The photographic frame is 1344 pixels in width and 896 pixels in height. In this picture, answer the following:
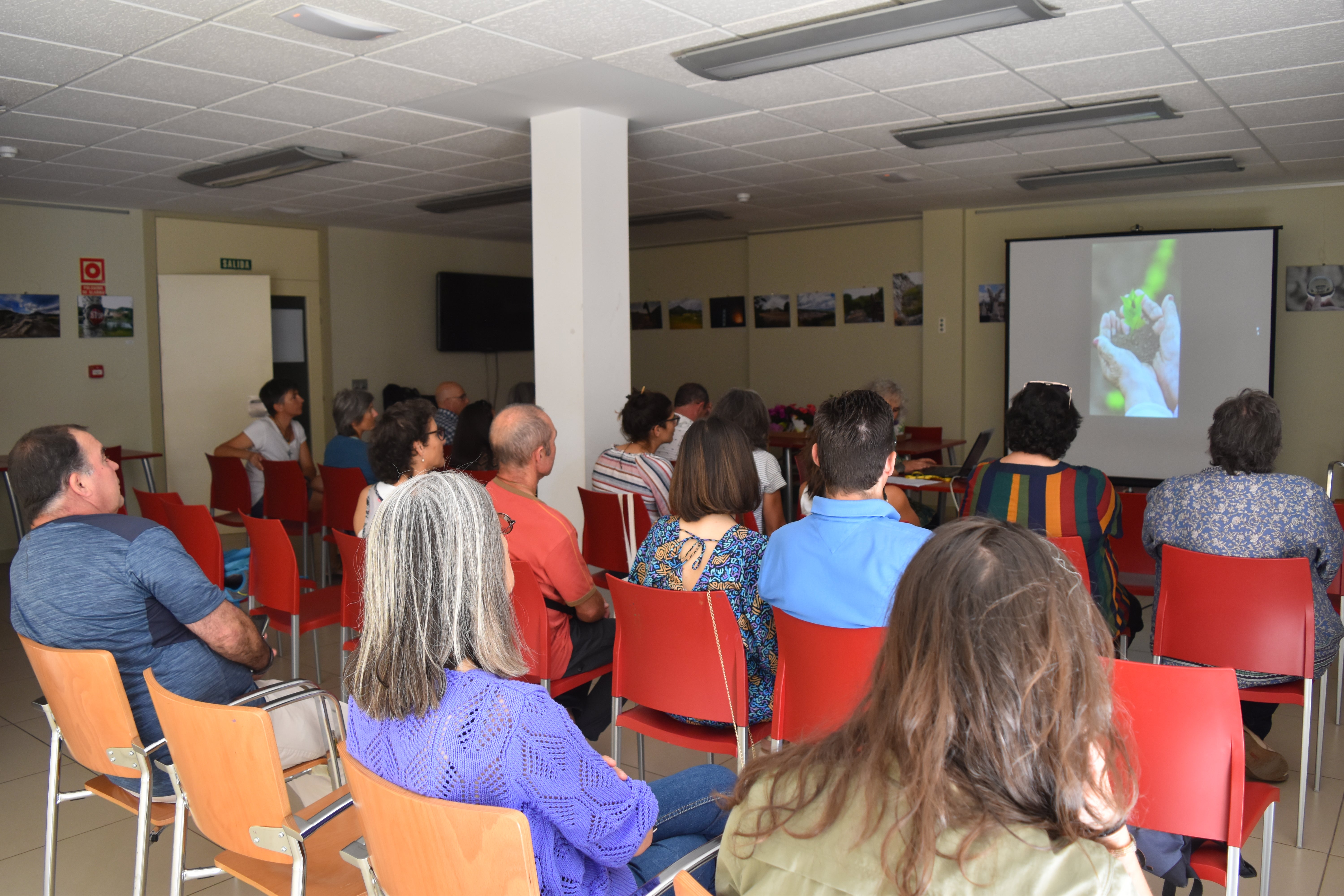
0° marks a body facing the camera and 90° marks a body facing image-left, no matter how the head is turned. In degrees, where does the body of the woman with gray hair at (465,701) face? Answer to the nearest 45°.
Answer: approximately 225°

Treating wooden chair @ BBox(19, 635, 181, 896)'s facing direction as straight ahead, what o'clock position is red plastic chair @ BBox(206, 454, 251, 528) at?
The red plastic chair is roughly at 11 o'clock from the wooden chair.

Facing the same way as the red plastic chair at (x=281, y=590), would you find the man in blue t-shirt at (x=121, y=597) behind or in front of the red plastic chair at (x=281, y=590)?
behind

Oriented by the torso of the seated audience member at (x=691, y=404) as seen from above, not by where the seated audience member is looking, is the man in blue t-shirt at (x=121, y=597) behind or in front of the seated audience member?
behind

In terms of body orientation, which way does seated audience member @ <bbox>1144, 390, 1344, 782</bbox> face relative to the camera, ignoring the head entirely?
away from the camera

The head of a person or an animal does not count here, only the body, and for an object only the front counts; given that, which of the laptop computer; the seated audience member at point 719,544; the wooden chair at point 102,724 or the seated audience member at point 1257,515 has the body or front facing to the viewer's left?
the laptop computer

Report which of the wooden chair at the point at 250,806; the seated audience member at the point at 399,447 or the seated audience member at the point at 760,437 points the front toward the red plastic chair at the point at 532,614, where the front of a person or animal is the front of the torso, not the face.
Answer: the wooden chair

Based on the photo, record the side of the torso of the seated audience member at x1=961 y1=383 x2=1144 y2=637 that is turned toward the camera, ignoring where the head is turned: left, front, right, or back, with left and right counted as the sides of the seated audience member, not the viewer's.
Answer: back

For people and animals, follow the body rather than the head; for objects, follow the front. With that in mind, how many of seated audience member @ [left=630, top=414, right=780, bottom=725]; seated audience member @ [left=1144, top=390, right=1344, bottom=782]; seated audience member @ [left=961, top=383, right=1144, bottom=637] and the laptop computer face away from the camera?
3

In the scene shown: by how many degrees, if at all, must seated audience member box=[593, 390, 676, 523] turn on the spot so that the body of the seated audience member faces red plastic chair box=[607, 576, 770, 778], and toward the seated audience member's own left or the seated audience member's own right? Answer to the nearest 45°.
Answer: approximately 135° to the seated audience member's own right

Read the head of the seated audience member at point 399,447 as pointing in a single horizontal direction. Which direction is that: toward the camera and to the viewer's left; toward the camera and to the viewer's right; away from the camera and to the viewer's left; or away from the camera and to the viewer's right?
away from the camera and to the viewer's right

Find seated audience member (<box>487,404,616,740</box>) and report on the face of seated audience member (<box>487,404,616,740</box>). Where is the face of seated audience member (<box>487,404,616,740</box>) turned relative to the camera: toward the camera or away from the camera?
away from the camera
